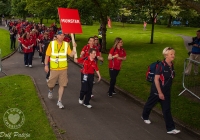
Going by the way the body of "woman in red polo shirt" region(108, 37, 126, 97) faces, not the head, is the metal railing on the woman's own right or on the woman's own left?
on the woman's own left

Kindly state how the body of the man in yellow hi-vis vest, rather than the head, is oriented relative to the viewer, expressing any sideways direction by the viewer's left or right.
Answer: facing the viewer

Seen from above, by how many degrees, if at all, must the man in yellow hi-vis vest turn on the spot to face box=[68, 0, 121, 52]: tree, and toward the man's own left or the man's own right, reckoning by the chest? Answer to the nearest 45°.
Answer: approximately 180°

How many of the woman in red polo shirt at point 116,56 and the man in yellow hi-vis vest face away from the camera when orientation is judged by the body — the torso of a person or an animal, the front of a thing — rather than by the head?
0

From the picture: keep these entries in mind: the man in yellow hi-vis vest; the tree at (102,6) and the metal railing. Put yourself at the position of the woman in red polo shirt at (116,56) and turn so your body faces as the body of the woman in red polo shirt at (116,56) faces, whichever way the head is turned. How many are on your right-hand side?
1

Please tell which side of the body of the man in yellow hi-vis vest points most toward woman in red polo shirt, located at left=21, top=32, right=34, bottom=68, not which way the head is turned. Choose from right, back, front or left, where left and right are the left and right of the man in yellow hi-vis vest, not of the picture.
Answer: back

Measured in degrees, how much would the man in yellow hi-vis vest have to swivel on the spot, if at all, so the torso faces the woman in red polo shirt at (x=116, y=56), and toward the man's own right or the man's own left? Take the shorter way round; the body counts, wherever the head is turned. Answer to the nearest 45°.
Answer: approximately 135° to the man's own left

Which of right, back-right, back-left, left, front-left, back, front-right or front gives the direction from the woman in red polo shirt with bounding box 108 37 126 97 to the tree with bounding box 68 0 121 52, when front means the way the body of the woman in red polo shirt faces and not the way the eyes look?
back-left

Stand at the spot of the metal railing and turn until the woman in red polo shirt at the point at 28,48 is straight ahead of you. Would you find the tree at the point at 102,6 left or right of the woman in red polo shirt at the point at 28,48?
right

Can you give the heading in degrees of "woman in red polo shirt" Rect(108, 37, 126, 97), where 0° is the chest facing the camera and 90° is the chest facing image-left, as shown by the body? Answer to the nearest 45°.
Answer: approximately 315°
